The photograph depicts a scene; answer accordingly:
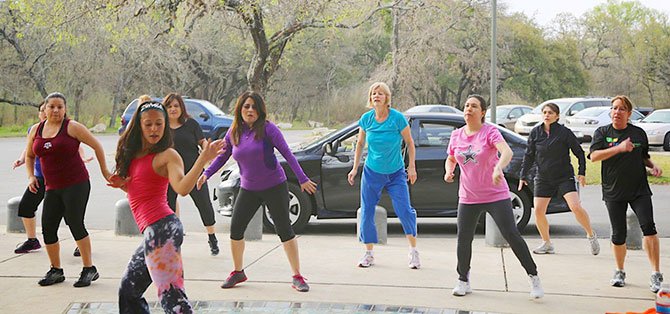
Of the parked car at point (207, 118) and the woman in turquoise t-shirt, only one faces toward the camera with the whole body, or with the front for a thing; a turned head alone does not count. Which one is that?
the woman in turquoise t-shirt

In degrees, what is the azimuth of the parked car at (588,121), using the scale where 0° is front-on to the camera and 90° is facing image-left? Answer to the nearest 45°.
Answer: approximately 45°

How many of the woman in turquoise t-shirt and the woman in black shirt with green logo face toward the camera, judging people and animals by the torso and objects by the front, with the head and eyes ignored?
2

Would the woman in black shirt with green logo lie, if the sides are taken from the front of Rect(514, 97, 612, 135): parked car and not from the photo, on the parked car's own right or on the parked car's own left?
on the parked car's own left

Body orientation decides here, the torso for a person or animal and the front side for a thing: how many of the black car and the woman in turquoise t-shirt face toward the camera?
1

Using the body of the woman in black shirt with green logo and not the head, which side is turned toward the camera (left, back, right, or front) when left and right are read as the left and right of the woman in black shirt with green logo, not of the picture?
front

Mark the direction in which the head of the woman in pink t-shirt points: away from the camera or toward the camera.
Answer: toward the camera

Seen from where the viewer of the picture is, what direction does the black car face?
facing to the left of the viewer

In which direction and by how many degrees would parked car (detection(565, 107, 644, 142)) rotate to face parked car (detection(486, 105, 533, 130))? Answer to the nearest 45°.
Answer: approximately 90° to its right

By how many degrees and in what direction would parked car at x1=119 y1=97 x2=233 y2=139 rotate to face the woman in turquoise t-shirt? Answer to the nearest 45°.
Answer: approximately 90° to its right

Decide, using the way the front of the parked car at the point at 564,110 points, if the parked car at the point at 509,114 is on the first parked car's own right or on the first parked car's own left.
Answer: on the first parked car's own right

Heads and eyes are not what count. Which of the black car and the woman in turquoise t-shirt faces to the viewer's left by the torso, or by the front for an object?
the black car

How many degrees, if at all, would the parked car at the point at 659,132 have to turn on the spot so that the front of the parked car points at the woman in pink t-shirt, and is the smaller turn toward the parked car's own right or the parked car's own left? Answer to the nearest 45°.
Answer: approximately 45° to the parked car's own left

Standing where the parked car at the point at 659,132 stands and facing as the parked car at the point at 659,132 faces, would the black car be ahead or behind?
ahead

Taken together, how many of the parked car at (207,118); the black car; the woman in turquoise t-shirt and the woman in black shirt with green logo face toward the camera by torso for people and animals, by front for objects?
2
